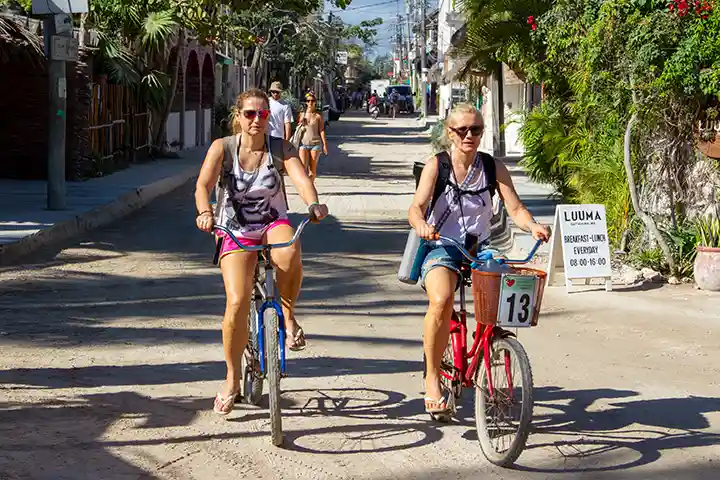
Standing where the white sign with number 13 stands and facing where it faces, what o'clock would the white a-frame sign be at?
The white a-frame sign is roughly at 6 o'clock from the white sign with number 13.

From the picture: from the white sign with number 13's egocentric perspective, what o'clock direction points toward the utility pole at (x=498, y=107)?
The utility pole is roughly at 6 o'clock from the white sign with number 13.

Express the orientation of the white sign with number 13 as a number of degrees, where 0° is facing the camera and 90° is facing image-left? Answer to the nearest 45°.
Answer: approximately 0°

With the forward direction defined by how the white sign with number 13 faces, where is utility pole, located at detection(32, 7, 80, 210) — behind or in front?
behind

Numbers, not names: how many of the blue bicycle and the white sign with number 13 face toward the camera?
2

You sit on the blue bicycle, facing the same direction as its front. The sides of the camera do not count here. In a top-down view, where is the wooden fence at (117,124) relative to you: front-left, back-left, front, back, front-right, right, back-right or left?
back

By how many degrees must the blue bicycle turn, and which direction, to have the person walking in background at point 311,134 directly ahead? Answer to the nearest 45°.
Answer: approximately 180°

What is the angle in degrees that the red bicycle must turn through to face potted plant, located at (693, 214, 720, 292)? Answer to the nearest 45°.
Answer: approximately 135° to its left

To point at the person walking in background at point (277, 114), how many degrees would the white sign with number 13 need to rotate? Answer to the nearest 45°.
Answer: approximately 180°

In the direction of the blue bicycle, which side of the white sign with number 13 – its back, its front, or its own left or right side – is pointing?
right

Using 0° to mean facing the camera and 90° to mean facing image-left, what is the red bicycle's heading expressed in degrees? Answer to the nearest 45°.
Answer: approximately 315°
